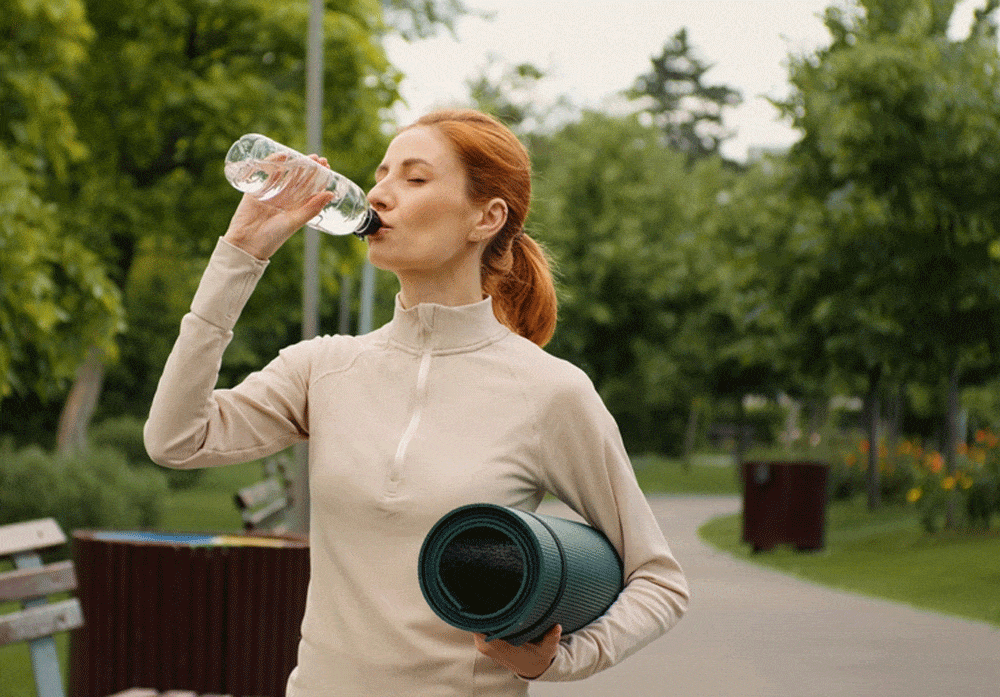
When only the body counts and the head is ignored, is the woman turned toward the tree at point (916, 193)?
no

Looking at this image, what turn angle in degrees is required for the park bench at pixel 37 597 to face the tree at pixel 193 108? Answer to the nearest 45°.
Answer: approximately 135° to its left

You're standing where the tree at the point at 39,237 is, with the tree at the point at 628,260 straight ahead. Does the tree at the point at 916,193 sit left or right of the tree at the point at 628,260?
right

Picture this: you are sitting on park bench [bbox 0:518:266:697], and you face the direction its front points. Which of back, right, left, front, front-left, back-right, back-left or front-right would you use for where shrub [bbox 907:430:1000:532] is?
left

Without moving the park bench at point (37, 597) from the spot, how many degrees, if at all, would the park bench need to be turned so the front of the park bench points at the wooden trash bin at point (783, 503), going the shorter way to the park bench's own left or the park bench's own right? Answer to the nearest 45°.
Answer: approximately 90° to the park bench's own left

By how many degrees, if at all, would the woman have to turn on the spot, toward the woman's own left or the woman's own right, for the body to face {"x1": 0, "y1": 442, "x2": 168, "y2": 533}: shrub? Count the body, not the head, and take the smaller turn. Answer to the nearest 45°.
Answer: approximately 135° to the woman's own right

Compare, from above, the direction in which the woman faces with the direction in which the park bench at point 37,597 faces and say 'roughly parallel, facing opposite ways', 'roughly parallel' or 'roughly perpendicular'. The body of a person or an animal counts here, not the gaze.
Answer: roughly perpendicular

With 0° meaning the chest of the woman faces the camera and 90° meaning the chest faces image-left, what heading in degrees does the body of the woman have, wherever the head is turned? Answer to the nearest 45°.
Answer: approximately 45°

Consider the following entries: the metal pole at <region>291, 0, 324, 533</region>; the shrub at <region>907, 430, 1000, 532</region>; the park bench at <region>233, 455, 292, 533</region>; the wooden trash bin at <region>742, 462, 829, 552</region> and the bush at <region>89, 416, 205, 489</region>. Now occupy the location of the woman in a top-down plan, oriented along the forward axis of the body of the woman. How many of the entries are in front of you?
0

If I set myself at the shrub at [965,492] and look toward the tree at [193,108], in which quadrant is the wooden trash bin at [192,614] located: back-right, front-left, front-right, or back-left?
front-left

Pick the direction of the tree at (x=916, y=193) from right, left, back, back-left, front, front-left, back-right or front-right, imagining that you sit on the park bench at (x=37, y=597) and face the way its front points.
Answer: left

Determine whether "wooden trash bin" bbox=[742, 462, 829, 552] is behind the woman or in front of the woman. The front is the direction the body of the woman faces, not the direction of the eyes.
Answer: behind

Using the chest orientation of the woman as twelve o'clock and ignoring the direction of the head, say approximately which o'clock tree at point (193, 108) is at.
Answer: The tree is roughly at 4 o'clock from the woman.

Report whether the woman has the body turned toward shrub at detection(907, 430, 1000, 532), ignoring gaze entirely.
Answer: no

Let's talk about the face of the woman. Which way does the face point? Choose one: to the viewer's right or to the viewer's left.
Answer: to the viewer's left

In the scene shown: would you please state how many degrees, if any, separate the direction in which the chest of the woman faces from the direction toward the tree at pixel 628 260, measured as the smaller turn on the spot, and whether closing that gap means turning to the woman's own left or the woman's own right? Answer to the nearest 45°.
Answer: approximately 135° to the woman's own right
